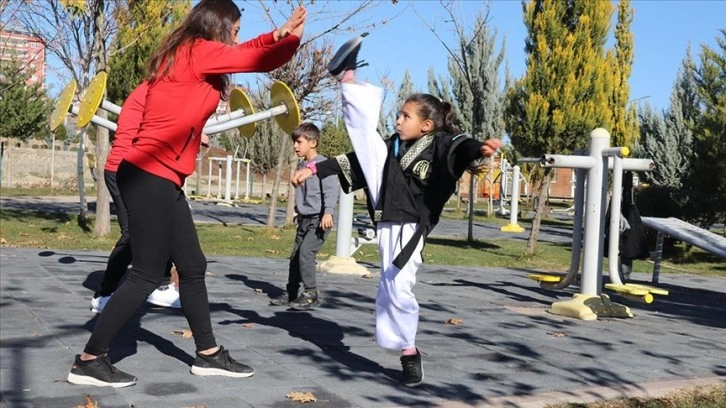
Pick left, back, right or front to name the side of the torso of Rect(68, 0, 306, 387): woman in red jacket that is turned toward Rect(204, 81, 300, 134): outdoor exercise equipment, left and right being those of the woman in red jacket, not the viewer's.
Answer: left

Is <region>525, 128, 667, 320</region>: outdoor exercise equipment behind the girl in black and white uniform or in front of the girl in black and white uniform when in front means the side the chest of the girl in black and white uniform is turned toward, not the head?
behind

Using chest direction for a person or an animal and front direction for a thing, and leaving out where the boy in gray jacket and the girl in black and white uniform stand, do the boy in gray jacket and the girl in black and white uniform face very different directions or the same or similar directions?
same or similar directions

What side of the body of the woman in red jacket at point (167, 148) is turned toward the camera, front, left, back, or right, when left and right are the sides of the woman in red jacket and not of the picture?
right

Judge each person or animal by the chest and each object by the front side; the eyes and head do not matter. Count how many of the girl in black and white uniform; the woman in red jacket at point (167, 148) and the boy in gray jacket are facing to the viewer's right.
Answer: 1

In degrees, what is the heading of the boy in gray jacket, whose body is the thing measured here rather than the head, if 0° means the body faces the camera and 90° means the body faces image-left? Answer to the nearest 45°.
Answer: approximately 45°

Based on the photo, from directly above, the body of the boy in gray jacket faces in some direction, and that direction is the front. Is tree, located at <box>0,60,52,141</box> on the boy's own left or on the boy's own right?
on the boy's own right

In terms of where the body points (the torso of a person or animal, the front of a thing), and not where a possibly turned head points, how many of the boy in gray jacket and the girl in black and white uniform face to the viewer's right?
0

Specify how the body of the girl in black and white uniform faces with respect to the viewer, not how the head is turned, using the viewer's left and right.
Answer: facing the viewer and to the left of the viewer

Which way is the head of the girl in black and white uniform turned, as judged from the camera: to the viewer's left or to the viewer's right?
to the viewer's left
